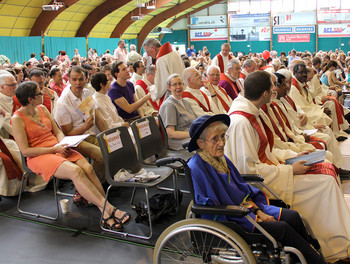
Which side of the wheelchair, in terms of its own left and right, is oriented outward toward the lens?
right

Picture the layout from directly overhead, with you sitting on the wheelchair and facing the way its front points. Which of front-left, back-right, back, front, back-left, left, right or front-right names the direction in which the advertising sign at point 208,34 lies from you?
left

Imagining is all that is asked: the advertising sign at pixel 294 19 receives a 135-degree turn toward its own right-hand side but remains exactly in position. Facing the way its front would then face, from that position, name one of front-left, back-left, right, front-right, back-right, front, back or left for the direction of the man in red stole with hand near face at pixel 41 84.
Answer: back-left

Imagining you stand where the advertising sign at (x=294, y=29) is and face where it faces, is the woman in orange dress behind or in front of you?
in front

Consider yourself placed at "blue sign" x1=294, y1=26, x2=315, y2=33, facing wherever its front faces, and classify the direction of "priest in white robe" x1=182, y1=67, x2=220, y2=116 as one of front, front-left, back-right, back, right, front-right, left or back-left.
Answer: front

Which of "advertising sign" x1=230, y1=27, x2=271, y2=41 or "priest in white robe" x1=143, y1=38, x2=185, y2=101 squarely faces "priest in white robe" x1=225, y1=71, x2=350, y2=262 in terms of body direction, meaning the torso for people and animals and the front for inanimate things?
the advertising sign

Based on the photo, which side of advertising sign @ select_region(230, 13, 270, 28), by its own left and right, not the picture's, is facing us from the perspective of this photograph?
front

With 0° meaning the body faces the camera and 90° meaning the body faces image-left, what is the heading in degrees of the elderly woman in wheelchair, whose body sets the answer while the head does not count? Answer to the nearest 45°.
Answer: approximately 270°

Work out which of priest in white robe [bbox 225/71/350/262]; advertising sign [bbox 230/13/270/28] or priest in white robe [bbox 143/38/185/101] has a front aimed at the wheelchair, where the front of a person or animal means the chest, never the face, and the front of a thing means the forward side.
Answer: the advertising sign

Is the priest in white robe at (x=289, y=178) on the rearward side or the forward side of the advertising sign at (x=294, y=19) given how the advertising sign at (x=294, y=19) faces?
on the forward side

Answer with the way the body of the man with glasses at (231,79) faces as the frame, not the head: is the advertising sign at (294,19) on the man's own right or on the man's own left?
on the man's own left

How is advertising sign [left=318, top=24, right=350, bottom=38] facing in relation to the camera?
toward the camera

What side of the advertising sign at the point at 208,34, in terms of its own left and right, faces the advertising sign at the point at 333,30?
left
